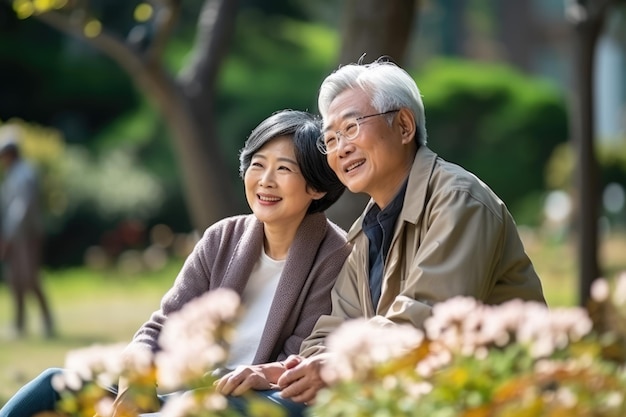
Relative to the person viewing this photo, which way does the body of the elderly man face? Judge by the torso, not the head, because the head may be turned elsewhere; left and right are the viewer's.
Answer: facing the viewer and to the left of the viewer

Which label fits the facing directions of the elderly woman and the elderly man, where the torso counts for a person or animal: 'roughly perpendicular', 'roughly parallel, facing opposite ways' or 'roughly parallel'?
roughly parallel

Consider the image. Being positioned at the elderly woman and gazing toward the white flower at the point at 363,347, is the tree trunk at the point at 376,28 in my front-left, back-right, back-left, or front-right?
back-left

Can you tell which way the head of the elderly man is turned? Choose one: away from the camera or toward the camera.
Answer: toward the camera

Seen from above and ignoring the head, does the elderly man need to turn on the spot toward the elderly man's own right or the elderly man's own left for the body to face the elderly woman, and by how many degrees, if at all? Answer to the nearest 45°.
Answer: approximately 90° to the elderly man's own right

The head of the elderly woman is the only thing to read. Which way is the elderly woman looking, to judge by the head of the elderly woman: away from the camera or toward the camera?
toward the camera

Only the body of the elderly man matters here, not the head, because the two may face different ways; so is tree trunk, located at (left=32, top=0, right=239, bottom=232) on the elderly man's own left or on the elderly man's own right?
on the elderly man's own right
